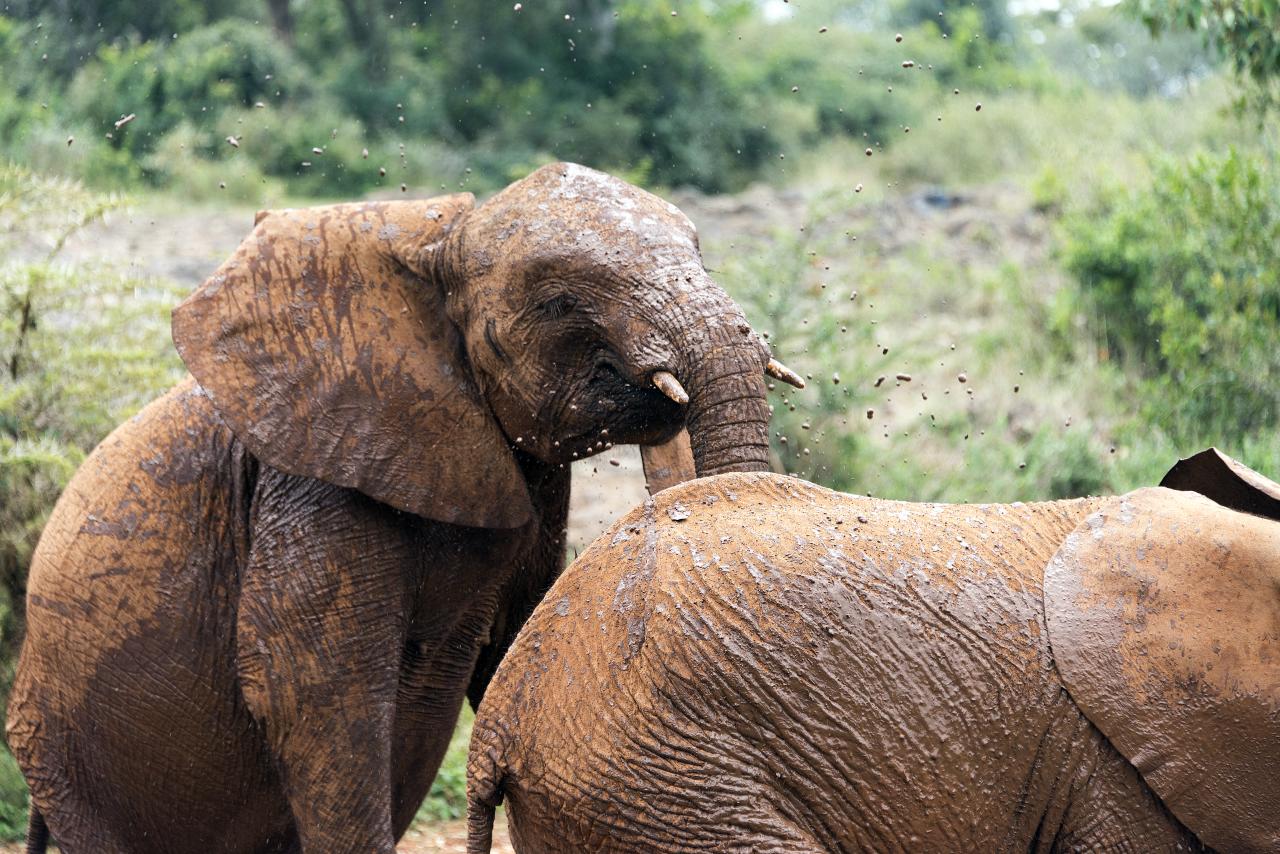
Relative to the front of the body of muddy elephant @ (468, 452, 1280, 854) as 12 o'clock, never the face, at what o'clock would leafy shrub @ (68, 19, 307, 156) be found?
The leafy shrub is roughly at 8 o'clock from the muddy elephant.

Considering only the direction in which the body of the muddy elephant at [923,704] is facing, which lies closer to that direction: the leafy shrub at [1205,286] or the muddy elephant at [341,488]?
the leafy shrub

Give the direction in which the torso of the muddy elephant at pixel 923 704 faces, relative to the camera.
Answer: to the viewer's right

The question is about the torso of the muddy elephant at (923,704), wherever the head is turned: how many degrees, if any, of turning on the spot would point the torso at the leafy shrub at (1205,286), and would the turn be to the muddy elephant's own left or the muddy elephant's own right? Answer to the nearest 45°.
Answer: approximately 90° to the muddy elephant's own left
